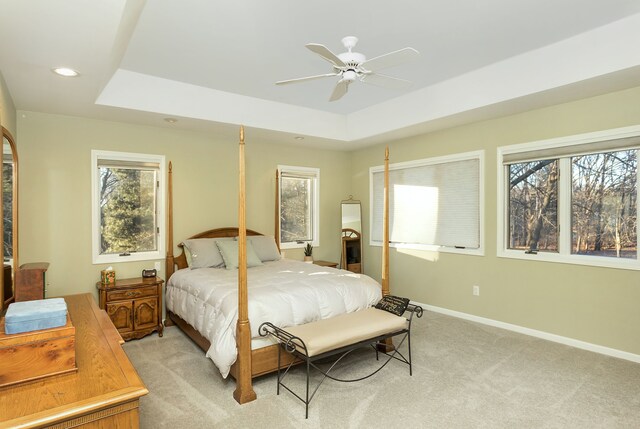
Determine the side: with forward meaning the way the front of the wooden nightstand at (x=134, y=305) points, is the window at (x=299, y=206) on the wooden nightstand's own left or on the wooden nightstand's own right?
on the wooden nightstand's own left

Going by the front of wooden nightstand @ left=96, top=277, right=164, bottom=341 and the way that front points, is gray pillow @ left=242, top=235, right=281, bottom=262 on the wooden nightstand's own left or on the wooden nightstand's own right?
on the wooden nightstand's own left

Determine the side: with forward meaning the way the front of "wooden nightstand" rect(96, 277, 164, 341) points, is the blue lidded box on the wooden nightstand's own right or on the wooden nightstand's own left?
on the wooden nightstand's own right

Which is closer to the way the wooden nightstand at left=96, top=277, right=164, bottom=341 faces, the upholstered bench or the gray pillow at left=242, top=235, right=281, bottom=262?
the upholstered bench

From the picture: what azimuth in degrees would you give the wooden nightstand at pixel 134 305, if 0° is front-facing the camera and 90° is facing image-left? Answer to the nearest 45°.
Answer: approximately 315°

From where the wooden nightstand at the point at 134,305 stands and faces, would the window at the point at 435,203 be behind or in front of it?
in front

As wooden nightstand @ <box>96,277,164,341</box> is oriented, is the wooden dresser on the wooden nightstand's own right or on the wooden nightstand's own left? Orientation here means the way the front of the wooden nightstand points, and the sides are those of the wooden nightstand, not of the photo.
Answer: on the wooden nightstand's own right
